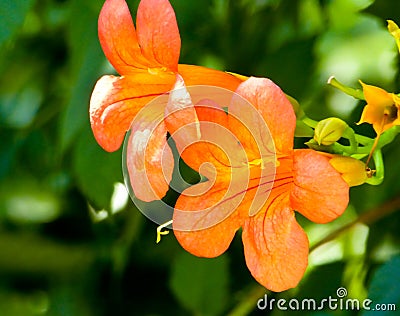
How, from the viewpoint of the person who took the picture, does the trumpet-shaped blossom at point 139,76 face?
facing the viewer and to the left of the viewer
